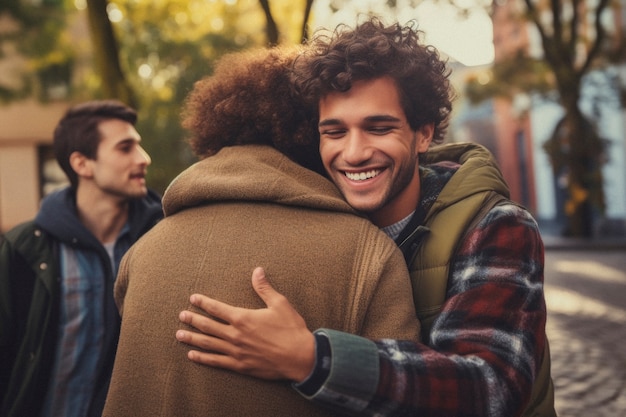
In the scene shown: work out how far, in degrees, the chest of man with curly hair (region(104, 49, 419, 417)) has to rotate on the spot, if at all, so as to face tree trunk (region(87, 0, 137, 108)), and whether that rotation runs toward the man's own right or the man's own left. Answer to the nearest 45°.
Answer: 0° — they already face it

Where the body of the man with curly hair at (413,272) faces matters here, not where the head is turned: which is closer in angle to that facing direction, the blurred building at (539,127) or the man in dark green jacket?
the man in dark green jacket

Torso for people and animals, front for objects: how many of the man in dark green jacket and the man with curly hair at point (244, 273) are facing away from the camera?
1

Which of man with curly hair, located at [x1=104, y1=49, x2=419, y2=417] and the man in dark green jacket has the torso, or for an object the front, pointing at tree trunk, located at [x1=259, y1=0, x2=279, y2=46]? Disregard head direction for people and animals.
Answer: the man with curly hair

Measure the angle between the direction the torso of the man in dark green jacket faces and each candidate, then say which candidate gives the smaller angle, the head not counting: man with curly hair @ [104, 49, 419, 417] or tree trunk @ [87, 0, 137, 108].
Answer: the man with curly hair

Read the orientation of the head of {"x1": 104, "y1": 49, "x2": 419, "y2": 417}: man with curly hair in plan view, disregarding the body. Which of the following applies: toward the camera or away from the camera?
away from the camera

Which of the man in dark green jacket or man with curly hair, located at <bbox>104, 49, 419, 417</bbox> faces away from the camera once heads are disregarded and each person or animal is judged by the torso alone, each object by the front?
the man with curly hair

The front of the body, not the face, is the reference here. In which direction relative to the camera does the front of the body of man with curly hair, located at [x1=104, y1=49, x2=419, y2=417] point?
away from the camera

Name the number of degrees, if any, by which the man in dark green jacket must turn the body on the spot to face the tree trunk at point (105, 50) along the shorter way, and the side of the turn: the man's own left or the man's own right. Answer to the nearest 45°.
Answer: approximately 135° to the man's own left

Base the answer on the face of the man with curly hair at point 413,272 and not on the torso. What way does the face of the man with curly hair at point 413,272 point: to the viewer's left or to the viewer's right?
to the viewer's left

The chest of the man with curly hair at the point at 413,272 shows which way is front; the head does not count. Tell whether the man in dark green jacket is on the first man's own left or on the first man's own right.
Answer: on the first man's own right
